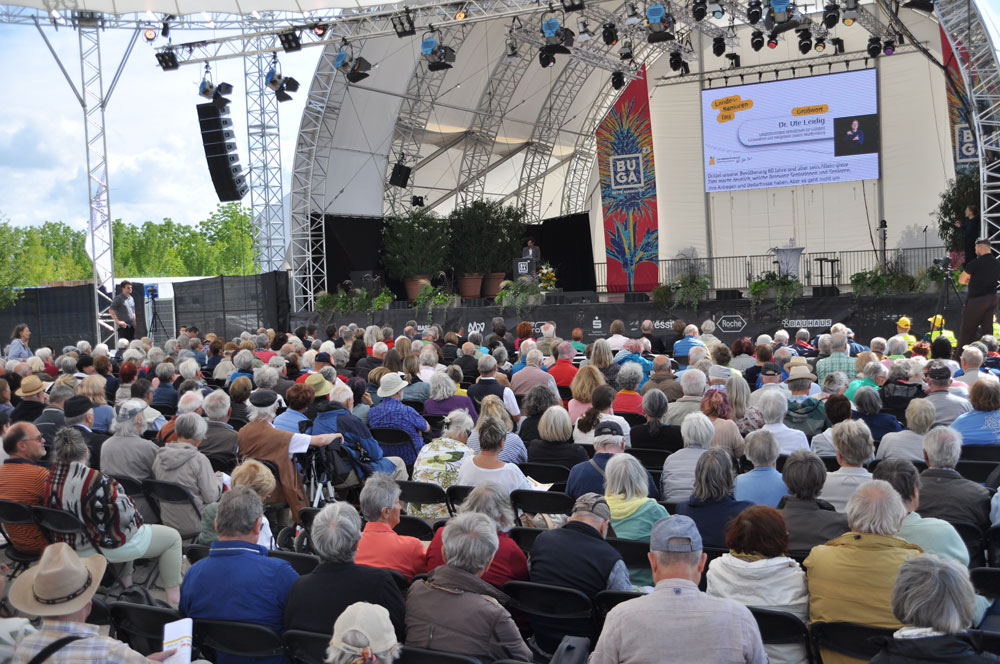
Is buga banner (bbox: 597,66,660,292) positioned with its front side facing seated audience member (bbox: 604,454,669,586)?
yes

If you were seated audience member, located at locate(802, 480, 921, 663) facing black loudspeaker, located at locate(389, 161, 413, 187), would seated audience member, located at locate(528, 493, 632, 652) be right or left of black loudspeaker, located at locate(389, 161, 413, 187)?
left

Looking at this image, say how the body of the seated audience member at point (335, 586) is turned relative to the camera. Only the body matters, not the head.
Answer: away from the camera

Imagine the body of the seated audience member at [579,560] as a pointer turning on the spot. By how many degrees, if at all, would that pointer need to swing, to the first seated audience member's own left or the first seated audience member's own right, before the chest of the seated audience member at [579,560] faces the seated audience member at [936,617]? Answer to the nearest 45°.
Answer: approximately 135° to the first seated audience member's own right

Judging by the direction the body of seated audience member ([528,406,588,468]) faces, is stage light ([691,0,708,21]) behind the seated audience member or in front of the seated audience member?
in front

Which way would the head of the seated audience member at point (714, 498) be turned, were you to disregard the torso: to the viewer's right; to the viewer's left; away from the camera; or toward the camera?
away from the camera

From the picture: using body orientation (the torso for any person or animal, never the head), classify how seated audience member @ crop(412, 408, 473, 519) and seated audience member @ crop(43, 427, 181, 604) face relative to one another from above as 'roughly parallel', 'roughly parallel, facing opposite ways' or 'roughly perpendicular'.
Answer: roughly parallel

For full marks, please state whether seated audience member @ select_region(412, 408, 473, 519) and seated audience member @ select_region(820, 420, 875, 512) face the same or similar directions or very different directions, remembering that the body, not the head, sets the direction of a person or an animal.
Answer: same or similar directions

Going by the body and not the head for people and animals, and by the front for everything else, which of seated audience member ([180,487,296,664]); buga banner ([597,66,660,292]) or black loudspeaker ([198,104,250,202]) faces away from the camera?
the seated audience member

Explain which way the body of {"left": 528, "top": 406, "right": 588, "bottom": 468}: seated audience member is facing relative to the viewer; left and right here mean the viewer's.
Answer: facing away from the viewer

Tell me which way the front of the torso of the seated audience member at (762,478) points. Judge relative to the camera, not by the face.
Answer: away from the camera

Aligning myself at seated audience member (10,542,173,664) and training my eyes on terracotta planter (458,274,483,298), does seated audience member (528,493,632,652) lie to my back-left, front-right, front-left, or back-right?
front-right

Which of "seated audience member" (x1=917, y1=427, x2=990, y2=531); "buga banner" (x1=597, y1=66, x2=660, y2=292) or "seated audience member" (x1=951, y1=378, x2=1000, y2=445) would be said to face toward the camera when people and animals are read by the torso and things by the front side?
the buga banner

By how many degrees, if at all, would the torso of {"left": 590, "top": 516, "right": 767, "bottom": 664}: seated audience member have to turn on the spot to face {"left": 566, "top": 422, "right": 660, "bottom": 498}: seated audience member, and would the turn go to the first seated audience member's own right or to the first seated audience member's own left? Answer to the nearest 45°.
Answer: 0° — they already face them

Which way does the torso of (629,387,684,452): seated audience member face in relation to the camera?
away from the camera

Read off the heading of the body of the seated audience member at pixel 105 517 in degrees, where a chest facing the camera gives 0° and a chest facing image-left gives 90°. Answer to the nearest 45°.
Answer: approximately 225°

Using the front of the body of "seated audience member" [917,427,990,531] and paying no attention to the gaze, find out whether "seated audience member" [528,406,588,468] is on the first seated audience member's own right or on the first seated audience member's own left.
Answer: on the first seated audience member's own left

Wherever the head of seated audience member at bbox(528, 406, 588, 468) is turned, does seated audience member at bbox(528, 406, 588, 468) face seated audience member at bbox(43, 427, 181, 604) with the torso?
no

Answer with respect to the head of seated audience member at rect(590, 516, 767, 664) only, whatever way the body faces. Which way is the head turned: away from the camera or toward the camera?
away from the camera

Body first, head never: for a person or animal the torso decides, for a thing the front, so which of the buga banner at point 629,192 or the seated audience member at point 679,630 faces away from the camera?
the seated audience member

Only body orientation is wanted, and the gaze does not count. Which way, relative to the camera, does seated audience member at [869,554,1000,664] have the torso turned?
away from the camera

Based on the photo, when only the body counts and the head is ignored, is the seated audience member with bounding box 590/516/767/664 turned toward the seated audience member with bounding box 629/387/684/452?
yes

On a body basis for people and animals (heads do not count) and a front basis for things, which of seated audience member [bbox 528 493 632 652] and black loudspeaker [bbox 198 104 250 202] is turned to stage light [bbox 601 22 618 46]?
the seated audience member
